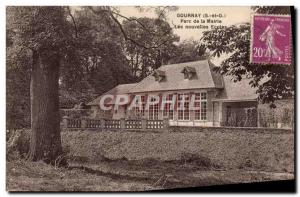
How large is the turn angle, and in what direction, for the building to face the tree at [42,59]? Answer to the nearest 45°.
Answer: approximately 45° to its right
